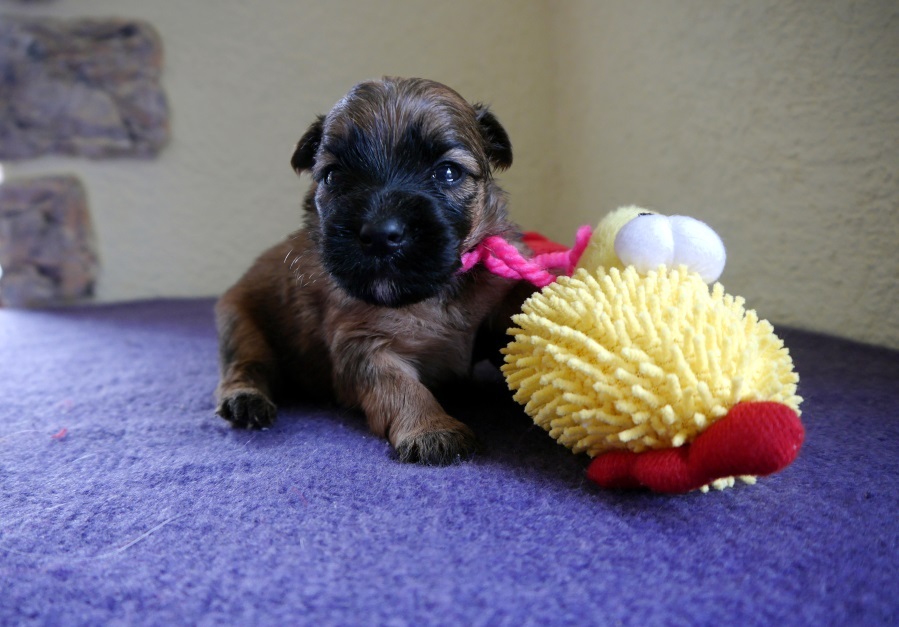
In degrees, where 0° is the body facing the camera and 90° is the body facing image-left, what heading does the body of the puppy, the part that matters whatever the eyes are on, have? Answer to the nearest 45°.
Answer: approximately 315°
